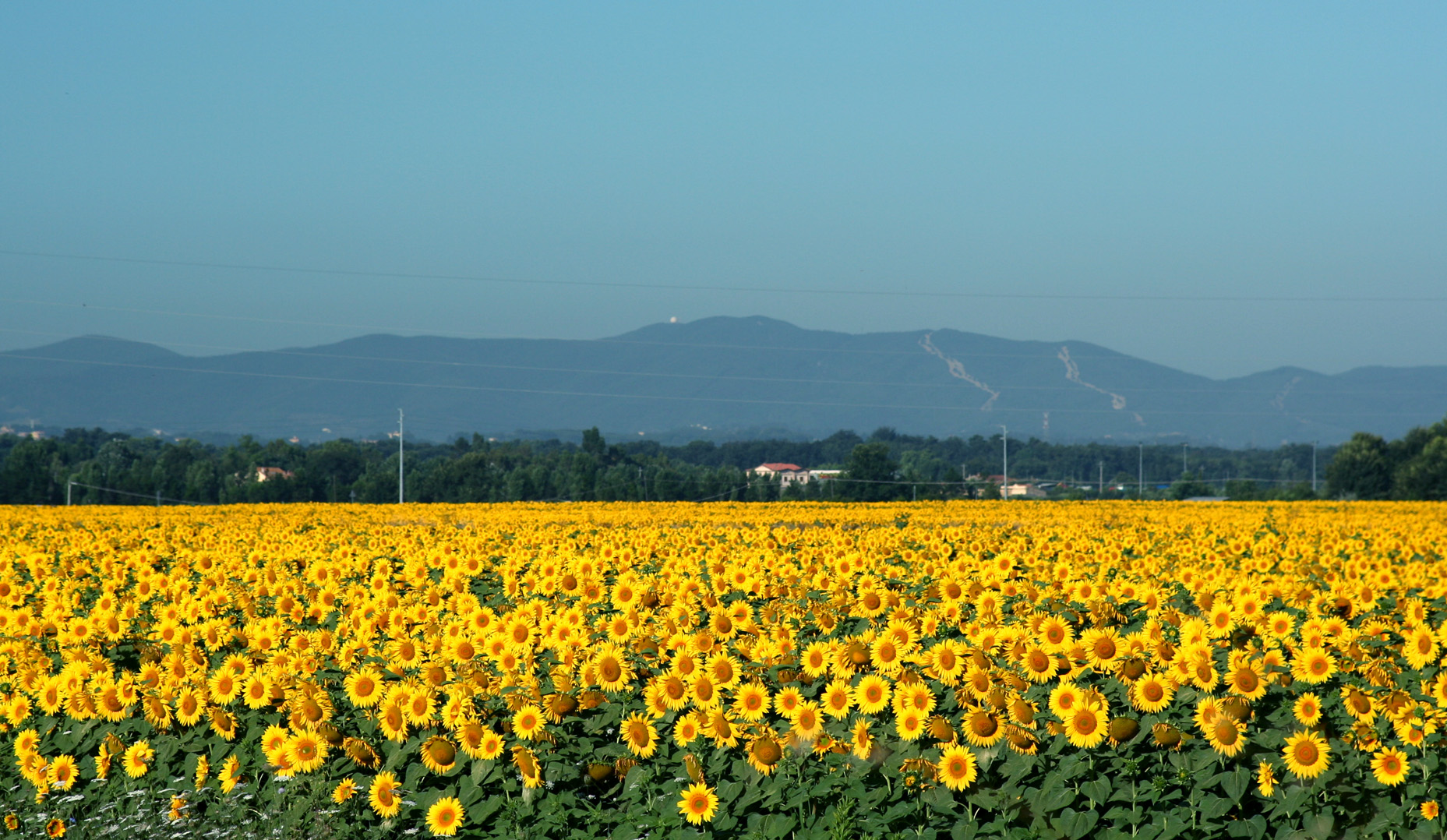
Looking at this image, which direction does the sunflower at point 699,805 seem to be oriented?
toward the camera

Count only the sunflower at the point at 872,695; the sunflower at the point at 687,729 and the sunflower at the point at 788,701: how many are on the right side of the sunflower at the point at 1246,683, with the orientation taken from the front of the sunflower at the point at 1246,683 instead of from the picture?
3

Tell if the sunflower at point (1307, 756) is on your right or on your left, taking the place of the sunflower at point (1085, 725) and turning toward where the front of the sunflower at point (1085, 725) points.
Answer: on your left

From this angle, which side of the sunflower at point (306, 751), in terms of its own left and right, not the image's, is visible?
front

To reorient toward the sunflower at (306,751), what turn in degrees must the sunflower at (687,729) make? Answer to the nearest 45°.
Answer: approximately 90° to its right

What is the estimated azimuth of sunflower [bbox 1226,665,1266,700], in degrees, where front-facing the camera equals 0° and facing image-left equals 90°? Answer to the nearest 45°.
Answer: approximately 0°

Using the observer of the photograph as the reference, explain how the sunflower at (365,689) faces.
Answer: facing the viewer

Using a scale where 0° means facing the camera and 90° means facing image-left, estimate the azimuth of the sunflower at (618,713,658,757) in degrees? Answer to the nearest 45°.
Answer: approximately 45°

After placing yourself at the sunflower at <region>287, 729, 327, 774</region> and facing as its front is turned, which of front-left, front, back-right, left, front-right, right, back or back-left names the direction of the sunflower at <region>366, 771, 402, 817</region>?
front-left

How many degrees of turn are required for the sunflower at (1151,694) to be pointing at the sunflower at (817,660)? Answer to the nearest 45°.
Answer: approximately 90° to its right

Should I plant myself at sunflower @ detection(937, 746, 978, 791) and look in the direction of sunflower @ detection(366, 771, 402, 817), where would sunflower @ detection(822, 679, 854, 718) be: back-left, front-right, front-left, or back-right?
front-right

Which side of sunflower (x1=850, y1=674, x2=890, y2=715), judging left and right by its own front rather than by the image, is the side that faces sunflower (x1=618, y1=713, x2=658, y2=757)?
right
